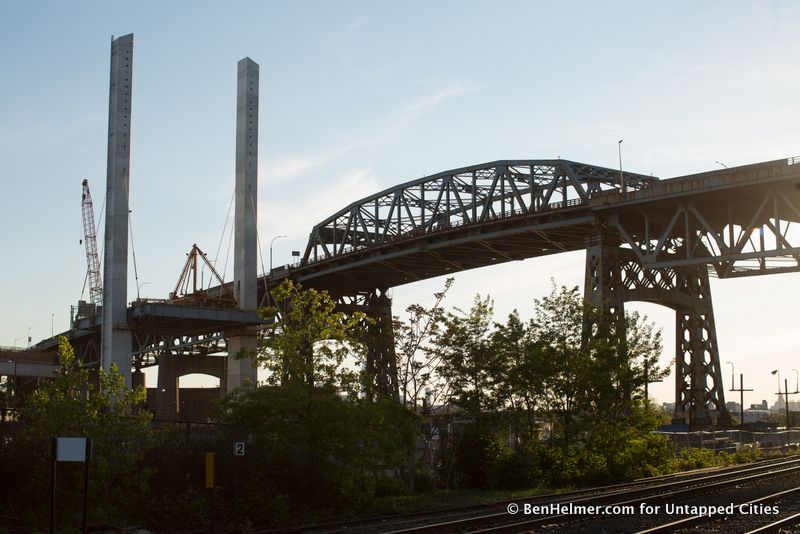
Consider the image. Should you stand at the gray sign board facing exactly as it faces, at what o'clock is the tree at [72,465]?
The tree is roughly at 6 o'clock from the gray sign board.

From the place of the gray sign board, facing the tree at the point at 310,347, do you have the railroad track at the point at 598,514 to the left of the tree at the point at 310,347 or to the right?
right

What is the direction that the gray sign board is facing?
toward the camera

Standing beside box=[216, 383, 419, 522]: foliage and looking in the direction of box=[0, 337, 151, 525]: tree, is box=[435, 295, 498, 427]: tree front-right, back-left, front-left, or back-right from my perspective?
back-right

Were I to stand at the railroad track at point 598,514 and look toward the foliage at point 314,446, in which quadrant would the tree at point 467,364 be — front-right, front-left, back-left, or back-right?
front-right

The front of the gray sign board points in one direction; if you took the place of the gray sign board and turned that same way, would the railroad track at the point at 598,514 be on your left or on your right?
on your left

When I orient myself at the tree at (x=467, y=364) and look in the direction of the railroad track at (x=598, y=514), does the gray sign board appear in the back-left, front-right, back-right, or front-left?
front-right

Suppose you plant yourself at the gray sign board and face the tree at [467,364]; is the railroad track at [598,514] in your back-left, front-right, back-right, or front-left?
front-right

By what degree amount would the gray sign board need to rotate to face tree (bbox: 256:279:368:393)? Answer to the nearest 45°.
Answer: approximately 135° to its left

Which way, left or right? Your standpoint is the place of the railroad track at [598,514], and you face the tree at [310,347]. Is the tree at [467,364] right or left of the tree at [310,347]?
right

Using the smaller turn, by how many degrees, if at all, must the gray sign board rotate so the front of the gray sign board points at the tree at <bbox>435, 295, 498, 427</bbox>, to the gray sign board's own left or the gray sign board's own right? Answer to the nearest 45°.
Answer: approximately 135° to the gray sign board's own left
